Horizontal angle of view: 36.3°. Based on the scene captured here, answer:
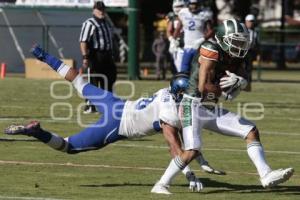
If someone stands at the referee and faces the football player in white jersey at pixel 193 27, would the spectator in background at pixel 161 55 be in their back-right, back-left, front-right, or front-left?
front-left

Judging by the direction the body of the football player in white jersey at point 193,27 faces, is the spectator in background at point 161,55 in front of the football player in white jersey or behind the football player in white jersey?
behind

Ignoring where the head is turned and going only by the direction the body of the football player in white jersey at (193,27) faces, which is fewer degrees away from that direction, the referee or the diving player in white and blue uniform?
the diving player in white and blue uniform

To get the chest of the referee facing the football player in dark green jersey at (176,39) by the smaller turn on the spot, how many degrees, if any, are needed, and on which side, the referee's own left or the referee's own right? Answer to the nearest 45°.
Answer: approximately 90° to the referee's own left

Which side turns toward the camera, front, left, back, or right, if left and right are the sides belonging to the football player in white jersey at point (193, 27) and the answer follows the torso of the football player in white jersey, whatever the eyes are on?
front

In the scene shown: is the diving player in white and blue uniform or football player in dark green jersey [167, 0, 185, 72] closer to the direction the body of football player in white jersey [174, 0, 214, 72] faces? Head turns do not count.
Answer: the diving player in white and blue uniform

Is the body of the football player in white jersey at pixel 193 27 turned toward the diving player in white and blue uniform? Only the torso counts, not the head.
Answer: yes

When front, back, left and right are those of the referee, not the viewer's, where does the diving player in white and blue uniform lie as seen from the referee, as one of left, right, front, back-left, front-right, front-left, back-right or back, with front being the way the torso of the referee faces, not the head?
front-right

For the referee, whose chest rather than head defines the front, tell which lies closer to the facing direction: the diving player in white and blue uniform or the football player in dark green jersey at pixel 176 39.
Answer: the diving player in white and blue uniform

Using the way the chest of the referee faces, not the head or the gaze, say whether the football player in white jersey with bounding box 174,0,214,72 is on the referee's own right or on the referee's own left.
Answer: on the referee's own left
